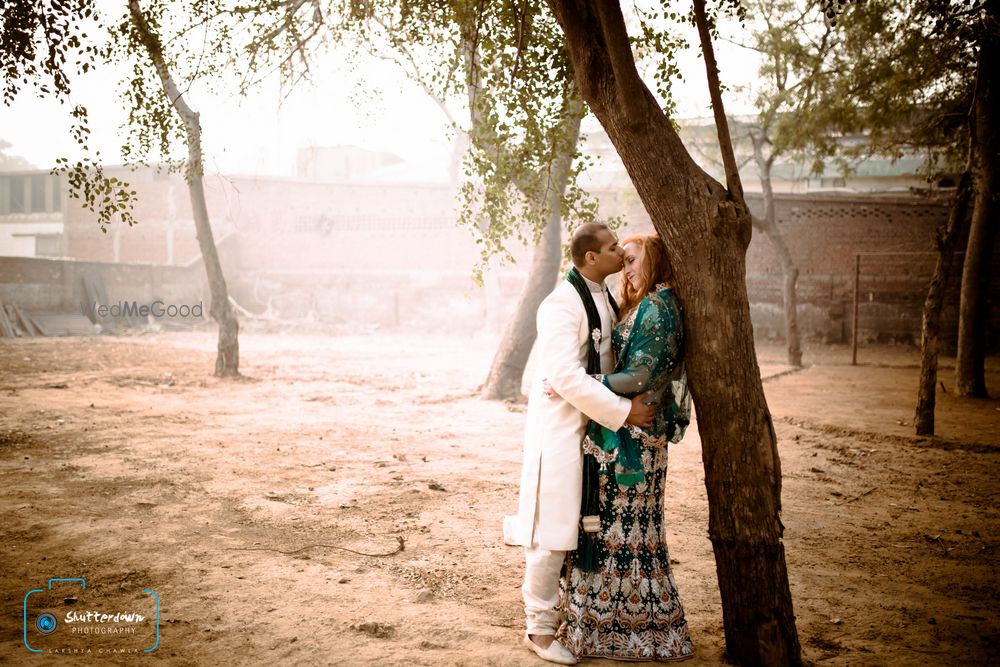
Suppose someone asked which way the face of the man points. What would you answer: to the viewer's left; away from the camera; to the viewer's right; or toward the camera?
to the viewer's right

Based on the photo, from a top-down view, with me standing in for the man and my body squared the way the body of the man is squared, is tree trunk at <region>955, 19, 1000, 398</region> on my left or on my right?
on my left

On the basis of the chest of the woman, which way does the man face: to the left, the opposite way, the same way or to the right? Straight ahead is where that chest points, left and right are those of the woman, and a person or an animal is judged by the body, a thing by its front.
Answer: the opposite way

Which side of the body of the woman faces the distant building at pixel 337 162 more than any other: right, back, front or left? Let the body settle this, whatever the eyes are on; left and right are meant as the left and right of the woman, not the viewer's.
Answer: right

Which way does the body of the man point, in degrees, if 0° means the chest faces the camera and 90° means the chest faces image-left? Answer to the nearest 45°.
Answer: approximately 270°

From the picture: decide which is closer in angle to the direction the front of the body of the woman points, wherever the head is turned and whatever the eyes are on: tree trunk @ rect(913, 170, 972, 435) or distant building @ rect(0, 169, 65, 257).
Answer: the distant building

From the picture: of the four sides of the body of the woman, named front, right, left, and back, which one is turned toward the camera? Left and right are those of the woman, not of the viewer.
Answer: left

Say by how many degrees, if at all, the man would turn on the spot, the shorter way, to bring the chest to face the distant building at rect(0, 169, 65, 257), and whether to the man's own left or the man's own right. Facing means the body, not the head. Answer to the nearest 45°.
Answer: approximately 135° to the man's own left

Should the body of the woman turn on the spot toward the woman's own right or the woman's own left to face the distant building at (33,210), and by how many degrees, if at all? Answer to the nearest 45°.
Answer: approximately 45° to the woman's own right

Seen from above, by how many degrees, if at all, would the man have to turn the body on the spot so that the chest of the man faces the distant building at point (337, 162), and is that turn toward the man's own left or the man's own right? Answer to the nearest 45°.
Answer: approximately 90° to the man's own left

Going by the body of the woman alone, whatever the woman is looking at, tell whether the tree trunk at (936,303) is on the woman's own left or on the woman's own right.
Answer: on the woman's own right

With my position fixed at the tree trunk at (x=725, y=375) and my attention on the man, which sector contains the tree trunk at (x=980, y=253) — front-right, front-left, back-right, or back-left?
back-right
